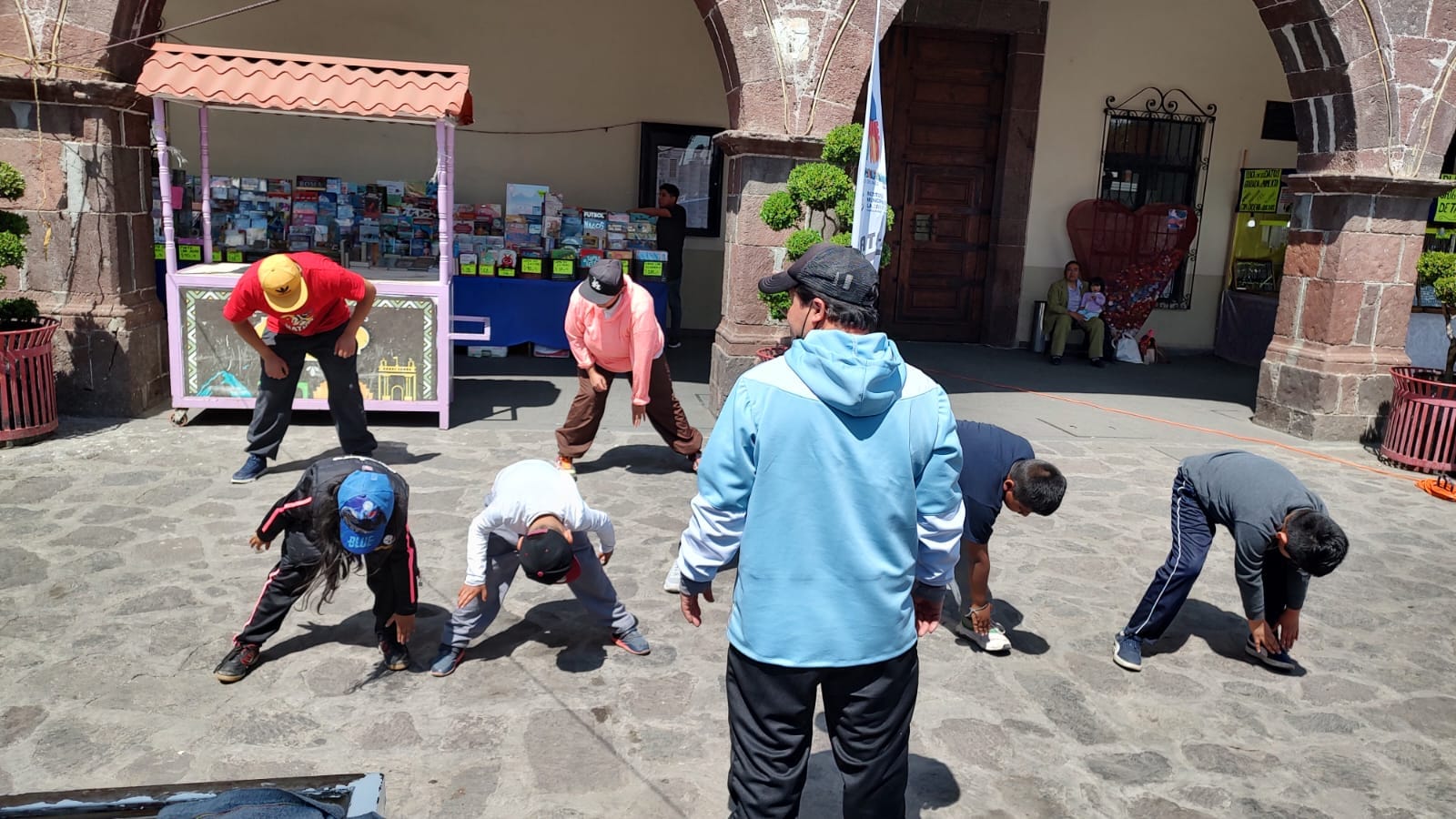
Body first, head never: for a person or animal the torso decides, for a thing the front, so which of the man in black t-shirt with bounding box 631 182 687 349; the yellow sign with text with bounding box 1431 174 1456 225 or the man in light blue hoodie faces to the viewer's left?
the man in black t-shirt

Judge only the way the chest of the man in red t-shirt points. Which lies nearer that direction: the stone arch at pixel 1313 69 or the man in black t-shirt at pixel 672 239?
the stone arch

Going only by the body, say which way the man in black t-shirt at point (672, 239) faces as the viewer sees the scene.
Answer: to the viewer's left

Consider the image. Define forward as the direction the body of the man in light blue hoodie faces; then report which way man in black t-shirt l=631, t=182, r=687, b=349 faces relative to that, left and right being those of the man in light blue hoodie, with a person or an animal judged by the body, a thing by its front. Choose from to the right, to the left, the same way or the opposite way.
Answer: to the left

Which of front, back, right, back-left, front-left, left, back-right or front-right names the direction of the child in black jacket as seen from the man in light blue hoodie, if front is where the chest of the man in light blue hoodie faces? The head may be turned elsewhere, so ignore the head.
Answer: front-left

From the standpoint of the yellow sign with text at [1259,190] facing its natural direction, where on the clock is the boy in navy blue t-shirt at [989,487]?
The boy in navy blue t-shirt is roughly at 12 o'clock from the yellow sign with text.

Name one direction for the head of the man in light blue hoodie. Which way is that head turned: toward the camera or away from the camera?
away from the camera

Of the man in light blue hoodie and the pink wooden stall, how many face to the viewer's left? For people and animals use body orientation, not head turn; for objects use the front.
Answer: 0

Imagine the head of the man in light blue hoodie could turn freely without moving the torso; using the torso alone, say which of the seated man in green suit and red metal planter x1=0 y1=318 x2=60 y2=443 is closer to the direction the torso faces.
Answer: the seated man in green suit

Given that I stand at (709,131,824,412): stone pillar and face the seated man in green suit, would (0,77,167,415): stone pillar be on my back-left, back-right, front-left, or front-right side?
back-left

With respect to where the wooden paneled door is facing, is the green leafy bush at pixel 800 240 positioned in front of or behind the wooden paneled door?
in front

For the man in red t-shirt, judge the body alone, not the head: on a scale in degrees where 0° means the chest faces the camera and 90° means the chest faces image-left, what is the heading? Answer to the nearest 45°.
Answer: approximately 0°

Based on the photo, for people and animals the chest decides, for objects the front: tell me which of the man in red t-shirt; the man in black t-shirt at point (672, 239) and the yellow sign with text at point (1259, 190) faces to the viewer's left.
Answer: the man in black t-shirt

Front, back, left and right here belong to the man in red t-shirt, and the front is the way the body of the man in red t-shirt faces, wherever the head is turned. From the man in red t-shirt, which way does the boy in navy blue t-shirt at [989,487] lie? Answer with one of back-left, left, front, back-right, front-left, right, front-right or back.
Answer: front-left
